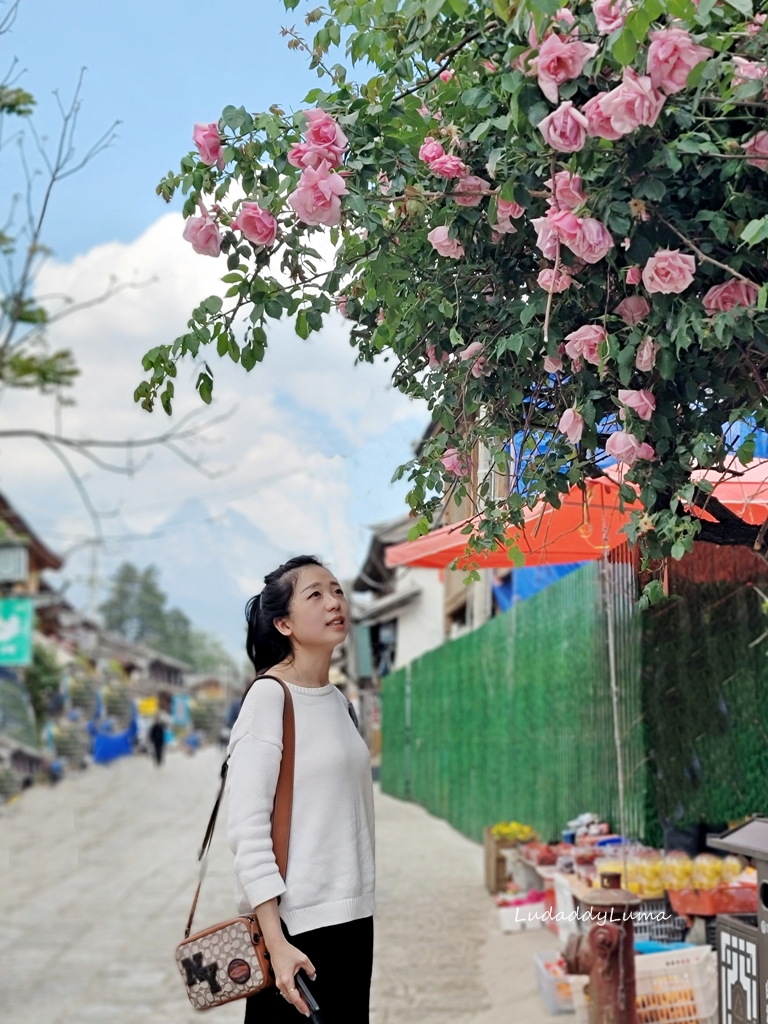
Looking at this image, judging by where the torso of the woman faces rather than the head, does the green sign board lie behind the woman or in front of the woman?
behind

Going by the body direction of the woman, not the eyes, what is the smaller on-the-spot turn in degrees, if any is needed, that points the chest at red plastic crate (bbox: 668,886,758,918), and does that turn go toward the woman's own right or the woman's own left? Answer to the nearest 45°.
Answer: approximately 90° to the woman's own left

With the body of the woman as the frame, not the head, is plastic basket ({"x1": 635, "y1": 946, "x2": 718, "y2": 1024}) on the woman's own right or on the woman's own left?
on the woman's own left

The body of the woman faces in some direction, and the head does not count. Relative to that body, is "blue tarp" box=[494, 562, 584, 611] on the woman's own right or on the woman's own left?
on the woman's own left

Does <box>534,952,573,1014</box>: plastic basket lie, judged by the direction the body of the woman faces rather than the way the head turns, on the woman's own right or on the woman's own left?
on the woman's own left

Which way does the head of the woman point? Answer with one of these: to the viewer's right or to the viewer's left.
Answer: to the viewer's right

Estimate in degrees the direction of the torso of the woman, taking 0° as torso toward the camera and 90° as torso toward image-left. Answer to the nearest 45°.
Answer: approximately 315°

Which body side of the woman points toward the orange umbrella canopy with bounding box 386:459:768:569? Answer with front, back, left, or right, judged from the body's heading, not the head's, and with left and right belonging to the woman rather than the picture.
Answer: left
